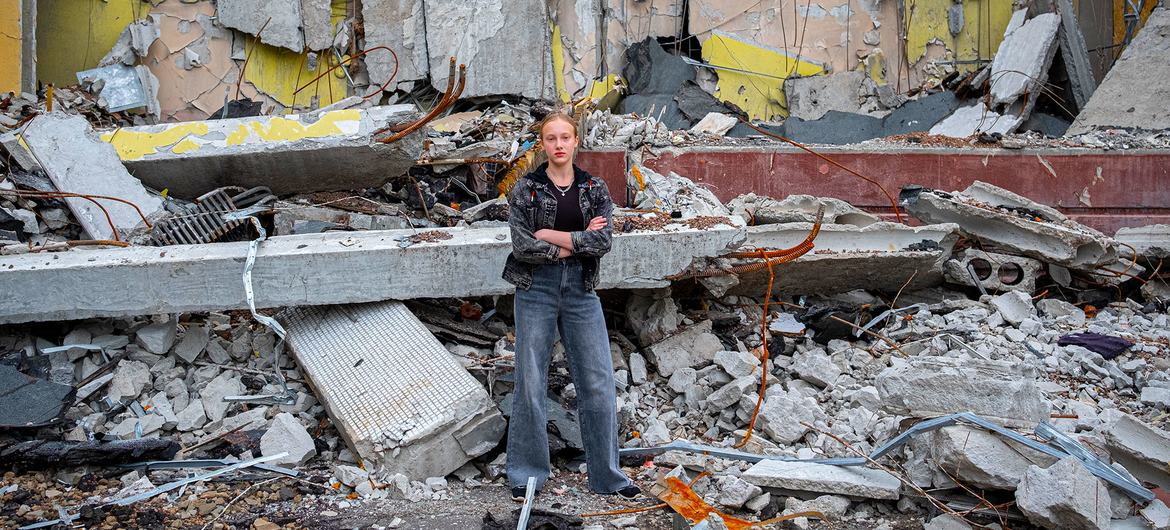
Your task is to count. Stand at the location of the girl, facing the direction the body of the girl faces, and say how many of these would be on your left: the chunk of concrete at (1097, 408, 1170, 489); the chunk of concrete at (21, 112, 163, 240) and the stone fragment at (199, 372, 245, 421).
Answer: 1

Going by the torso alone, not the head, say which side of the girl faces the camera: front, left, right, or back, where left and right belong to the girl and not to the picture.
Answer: front

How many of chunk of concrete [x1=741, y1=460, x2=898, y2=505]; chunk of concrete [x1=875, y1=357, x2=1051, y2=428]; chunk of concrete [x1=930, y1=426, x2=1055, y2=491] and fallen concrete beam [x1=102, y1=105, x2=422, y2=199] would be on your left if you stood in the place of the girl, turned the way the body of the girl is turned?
3

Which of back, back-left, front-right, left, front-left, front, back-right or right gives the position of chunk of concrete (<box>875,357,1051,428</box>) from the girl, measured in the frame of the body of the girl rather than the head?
left

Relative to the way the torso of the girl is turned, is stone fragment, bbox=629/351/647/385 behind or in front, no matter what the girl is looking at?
behind

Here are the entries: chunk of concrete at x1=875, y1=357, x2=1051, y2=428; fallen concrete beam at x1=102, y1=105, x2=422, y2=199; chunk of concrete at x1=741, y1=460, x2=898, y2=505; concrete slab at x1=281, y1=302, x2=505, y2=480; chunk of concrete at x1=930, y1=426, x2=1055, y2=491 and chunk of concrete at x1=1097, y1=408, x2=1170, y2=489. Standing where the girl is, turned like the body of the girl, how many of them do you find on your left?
4

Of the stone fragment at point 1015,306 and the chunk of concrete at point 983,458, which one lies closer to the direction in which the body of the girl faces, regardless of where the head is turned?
the chunk of concrete

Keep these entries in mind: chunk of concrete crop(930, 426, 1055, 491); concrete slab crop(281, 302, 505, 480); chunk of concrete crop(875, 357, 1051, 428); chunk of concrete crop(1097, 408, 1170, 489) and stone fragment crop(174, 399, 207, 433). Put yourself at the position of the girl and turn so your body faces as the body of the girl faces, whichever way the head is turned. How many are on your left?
3

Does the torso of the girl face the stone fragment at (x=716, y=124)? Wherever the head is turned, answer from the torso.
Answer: no

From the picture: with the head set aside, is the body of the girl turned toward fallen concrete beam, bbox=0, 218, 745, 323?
no

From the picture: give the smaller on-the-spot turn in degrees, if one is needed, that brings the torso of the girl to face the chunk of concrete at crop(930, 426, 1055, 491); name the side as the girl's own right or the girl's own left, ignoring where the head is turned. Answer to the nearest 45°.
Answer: approximately 90° to the girl's own left

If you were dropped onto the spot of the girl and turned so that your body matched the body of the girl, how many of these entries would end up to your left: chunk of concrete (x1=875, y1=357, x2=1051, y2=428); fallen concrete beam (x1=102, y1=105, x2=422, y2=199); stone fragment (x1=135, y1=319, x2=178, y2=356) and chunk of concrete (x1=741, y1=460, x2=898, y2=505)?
2

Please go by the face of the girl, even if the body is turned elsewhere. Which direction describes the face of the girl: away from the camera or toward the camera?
toward the camera

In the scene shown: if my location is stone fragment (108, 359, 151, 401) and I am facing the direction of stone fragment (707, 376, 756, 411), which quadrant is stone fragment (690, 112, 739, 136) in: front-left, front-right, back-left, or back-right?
front-left

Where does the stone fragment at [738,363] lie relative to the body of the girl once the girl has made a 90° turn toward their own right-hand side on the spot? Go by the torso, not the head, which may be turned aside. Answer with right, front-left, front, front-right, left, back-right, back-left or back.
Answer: back-right

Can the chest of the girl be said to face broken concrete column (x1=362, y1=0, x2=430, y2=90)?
no

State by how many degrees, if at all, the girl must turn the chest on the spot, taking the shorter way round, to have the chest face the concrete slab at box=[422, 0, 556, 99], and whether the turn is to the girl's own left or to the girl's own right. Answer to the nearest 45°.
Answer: approximately 180°
